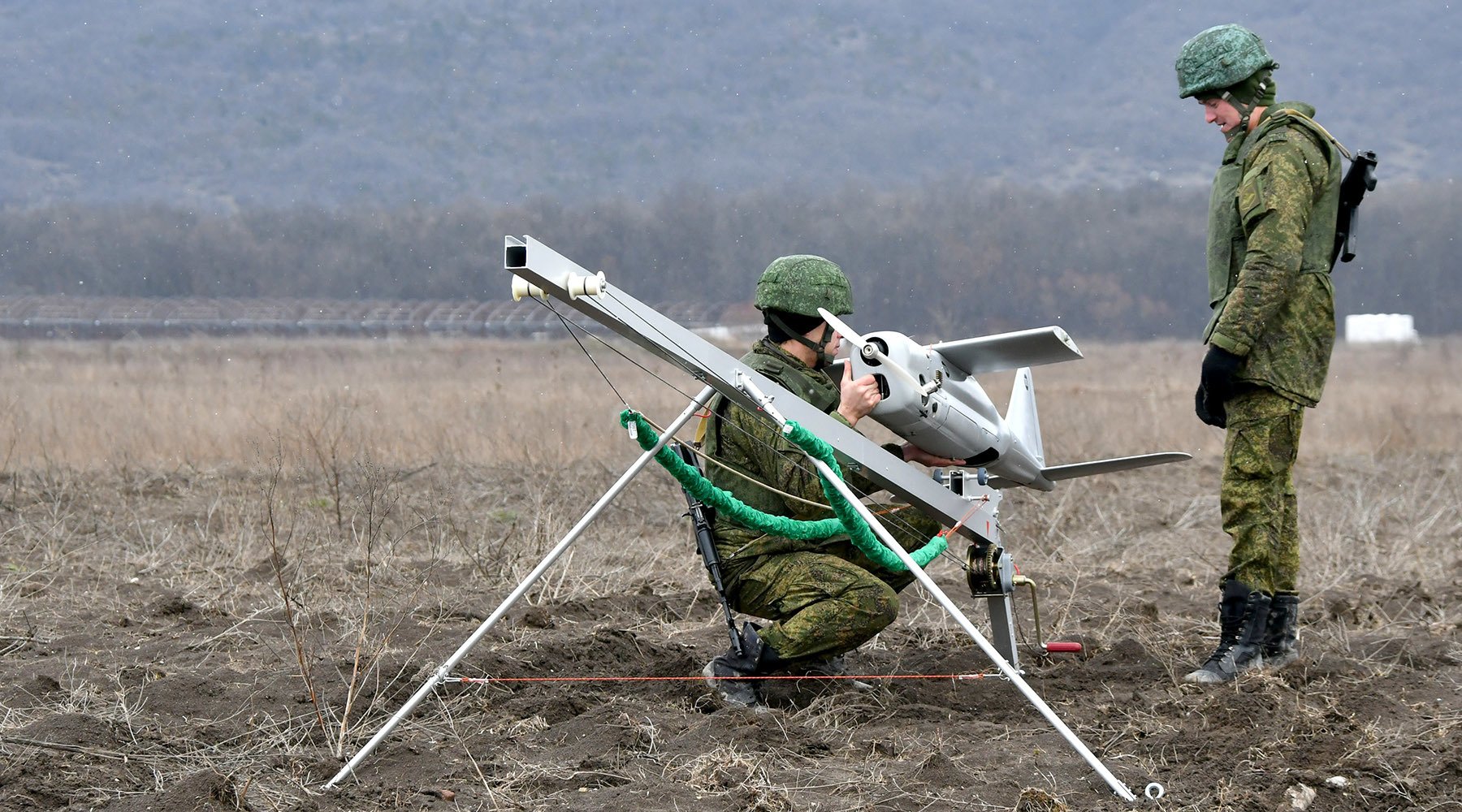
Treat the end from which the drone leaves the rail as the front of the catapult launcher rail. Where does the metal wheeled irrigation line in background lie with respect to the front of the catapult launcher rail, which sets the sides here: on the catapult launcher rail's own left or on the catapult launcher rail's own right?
on the catapult launcher rail's own right

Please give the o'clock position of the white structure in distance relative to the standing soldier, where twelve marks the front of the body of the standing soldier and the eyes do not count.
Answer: The white structure in distance is roughly at 3 o'clock from the standing soldier.

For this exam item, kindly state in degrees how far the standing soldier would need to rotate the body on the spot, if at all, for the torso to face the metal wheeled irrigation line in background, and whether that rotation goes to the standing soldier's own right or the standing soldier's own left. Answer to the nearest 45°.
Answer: approximately 45° to the standing soldier's own right

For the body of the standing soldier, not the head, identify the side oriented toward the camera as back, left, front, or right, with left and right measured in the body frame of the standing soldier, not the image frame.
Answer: left

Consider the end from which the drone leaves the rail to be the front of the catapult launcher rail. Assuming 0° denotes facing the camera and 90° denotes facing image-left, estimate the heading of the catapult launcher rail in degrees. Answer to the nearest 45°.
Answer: approximately 45°

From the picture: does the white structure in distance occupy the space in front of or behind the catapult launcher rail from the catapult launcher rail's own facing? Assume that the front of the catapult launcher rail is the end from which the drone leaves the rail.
behind

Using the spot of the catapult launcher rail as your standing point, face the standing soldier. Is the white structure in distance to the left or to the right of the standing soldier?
left

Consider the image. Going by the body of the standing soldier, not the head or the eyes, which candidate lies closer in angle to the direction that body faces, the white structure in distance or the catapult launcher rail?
the catapult launcher rail

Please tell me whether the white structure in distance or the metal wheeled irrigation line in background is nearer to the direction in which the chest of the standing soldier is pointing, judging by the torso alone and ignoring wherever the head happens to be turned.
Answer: the metal wheeled irrigation line in background

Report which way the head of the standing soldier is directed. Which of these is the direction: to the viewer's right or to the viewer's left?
to the viewer's left

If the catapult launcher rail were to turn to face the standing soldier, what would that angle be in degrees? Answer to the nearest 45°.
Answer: approximately 180°
